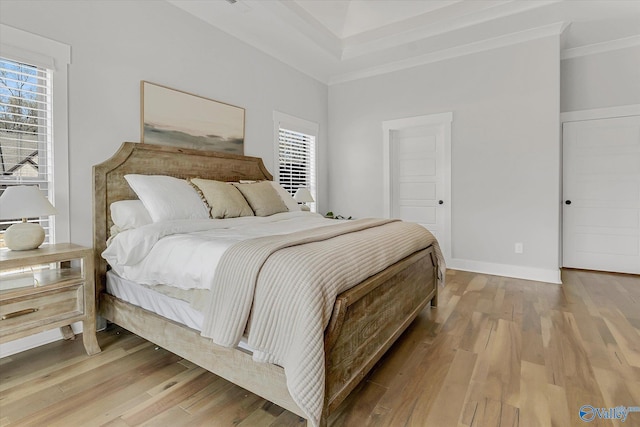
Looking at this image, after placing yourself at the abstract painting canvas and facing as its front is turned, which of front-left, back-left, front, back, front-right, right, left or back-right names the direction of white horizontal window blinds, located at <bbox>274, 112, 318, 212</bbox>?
left

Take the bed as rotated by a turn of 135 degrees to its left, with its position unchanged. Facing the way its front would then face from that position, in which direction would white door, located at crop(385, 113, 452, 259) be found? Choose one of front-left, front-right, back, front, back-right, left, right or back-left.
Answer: front-right

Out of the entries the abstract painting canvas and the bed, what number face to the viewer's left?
0

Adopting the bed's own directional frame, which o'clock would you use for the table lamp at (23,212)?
The table lamp is roughly at 5 o'clock from the bed.

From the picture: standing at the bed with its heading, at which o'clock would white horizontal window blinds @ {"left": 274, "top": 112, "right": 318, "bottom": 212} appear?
The white horizontal window blinds is roughly at 8 o'clock from the bed.

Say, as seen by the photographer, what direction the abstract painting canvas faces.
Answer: facing the viewer and to the right of the viewer

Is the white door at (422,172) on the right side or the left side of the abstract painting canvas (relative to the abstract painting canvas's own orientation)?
on its left

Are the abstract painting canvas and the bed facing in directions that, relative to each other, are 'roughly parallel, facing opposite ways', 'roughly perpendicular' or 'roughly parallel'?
roughly parallel

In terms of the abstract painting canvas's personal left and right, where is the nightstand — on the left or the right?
on its right

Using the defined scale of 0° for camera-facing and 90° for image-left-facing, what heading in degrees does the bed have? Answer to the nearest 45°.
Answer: approximately 315°
